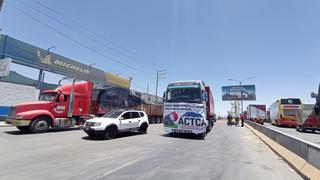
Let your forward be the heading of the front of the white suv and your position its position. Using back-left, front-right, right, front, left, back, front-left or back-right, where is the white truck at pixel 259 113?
back

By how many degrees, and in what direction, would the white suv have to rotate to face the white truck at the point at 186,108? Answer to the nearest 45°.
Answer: approximately 135° to its left

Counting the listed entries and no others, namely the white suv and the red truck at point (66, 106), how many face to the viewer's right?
0

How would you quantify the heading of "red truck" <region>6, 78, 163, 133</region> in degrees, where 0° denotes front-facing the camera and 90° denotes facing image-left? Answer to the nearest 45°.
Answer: approximately 45°

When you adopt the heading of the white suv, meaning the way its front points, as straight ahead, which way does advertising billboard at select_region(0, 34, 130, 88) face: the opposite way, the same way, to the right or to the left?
to the left

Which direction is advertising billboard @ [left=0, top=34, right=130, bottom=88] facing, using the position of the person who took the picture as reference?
facing the viewer and to the right of the viewer

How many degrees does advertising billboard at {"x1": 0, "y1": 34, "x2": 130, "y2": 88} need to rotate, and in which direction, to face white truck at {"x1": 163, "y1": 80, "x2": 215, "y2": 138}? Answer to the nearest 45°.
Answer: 0° — it already faces it

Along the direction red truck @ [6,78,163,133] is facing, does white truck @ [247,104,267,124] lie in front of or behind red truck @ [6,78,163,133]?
behind

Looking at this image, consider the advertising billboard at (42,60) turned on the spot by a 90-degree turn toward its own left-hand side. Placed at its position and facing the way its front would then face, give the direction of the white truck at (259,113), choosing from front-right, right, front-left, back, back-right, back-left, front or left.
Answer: front-right
